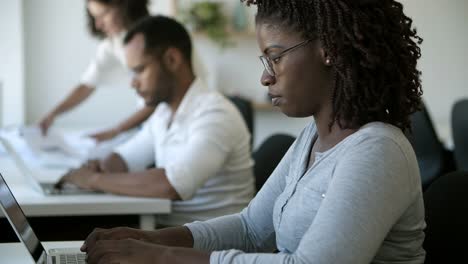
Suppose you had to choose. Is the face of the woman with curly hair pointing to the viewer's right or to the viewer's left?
to the viewer's left

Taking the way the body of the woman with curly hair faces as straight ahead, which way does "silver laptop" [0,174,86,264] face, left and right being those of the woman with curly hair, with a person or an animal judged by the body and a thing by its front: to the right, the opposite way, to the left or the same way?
the opposite way

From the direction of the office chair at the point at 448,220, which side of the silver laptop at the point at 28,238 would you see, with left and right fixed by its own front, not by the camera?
front

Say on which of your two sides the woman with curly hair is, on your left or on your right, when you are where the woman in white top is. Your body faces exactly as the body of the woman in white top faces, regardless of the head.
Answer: on your left

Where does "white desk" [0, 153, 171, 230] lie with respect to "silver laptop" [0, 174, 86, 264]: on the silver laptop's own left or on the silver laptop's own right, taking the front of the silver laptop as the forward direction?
on the silver laptop's own left

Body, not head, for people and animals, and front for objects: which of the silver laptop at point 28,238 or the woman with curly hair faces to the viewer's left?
the woman with curly hair

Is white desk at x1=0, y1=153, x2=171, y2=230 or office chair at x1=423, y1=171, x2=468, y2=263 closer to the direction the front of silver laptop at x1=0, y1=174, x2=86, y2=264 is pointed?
the office chair

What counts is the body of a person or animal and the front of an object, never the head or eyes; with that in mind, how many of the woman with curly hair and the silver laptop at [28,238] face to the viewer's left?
1

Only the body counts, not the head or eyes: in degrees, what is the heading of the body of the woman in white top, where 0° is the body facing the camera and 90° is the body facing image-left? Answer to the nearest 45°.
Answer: approximately 45°

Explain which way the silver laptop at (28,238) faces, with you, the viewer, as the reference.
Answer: facing to the right of the viewer

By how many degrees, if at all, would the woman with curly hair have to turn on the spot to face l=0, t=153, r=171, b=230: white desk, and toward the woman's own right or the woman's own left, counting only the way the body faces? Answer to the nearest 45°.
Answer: approximately 45° to the woman's own right

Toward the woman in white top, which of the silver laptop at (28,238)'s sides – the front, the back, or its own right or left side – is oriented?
left

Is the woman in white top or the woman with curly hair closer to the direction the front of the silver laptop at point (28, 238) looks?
the woman with curly hair

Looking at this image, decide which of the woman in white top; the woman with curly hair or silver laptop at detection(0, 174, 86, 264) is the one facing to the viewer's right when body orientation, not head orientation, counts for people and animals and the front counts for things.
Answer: the silver laptop

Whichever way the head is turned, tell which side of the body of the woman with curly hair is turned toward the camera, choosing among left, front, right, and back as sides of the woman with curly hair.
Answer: left

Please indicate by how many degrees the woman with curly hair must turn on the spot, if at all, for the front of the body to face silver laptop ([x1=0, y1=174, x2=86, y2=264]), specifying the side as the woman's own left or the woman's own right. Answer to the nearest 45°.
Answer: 0° — they already face it
